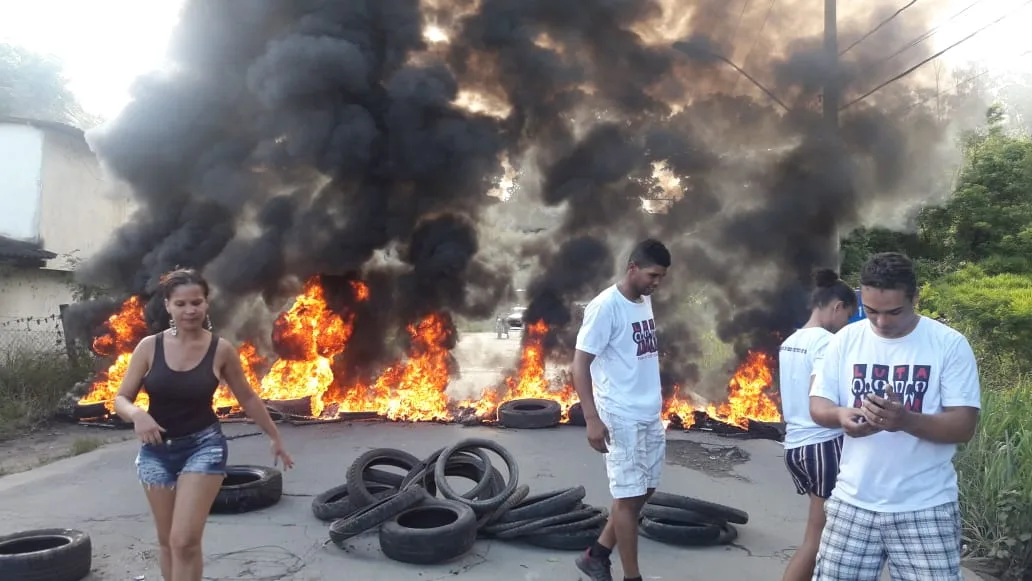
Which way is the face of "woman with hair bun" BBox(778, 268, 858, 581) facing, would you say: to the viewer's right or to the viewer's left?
to the viewer's right

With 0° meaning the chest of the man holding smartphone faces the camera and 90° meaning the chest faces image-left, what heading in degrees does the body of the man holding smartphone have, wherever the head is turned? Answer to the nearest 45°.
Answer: approximately 0°

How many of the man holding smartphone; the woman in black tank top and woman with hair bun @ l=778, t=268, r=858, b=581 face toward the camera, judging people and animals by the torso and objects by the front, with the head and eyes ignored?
2

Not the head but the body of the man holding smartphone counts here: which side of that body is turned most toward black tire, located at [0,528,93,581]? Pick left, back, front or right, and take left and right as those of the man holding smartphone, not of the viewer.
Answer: right

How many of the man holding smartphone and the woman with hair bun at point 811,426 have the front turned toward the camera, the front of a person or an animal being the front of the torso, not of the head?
1

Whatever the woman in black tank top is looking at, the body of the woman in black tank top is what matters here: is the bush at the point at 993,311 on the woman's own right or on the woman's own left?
on the woman's own left

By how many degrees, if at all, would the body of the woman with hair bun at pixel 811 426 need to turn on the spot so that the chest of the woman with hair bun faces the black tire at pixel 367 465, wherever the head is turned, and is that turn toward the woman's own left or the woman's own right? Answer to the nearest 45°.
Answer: approximately 135° to the woman's own left

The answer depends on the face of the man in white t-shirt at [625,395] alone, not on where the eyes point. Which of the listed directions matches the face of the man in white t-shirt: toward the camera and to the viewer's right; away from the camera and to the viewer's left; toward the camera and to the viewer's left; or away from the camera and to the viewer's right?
toward the camera and to the viewer's right

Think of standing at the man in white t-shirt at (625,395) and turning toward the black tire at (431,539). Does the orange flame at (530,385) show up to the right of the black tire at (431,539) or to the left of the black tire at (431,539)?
right

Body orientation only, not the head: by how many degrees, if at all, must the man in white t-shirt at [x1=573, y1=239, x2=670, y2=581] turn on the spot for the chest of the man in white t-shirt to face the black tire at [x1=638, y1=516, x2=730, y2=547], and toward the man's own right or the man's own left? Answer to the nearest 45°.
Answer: approximately 135° to the man's own left

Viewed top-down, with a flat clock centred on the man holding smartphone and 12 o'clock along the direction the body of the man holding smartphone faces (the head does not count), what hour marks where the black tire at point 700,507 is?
The black tire is roughly at 5 o'clock from the man holding smartphone.
